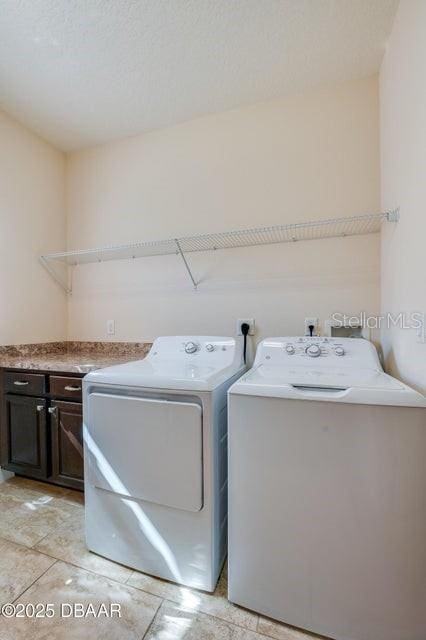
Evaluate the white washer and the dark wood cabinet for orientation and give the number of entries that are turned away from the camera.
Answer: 0

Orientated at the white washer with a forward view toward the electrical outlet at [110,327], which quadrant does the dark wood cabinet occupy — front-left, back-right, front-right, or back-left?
front-left

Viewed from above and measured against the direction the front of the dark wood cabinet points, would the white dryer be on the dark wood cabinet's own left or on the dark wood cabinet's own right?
on the dark wood cabinet's own left

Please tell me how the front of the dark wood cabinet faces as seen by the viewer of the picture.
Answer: facing the viewer and to the left of the viewer

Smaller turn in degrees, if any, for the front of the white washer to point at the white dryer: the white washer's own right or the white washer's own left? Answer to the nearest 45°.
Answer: approximately 90° to the white washer's own right

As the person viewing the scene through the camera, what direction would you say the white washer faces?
facing the viewer

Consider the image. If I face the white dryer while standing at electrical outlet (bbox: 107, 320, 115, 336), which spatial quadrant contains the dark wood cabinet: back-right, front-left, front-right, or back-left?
front-right

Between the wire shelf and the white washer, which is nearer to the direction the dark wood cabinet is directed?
the white washer

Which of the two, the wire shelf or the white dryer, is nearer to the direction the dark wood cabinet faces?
the white dryer

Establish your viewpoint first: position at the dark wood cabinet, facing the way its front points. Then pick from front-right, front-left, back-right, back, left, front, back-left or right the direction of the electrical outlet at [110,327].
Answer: back

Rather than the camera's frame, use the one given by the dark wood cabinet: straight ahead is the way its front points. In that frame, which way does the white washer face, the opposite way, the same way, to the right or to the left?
the same way

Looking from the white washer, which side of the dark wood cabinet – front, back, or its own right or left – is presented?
left

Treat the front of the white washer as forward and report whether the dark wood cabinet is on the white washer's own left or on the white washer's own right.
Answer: on the white washer's own right
